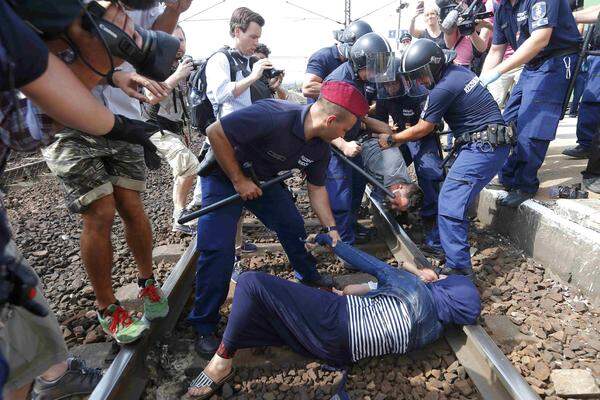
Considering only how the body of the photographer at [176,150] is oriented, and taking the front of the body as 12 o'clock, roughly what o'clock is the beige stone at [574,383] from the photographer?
The beige stone is roughly at 2 o'clock from the photographer.

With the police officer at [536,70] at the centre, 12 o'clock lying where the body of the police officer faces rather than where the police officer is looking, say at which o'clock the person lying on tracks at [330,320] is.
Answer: The person lying on tracks is roughly at 11 o'clock from the police officer.

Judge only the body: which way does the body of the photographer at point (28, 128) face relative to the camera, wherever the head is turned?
to the viewer's right

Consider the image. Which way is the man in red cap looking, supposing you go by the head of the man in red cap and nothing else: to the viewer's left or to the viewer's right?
to the viewer's right

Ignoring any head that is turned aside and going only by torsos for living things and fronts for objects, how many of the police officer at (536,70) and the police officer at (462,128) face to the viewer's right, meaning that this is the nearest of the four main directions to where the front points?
0

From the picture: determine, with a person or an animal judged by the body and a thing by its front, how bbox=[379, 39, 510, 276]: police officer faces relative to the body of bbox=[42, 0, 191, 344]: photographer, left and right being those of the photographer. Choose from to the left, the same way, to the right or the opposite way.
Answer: the opposite way

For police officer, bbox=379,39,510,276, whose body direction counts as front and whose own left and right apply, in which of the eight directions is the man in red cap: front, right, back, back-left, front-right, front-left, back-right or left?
front-left

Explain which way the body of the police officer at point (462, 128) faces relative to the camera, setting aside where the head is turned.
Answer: to the viewer's left

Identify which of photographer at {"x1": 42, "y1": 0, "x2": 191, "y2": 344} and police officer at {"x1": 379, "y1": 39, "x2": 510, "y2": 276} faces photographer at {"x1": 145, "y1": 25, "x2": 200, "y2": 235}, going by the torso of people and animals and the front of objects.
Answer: the police officer

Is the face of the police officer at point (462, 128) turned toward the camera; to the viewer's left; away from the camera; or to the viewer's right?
to the viewer's left
